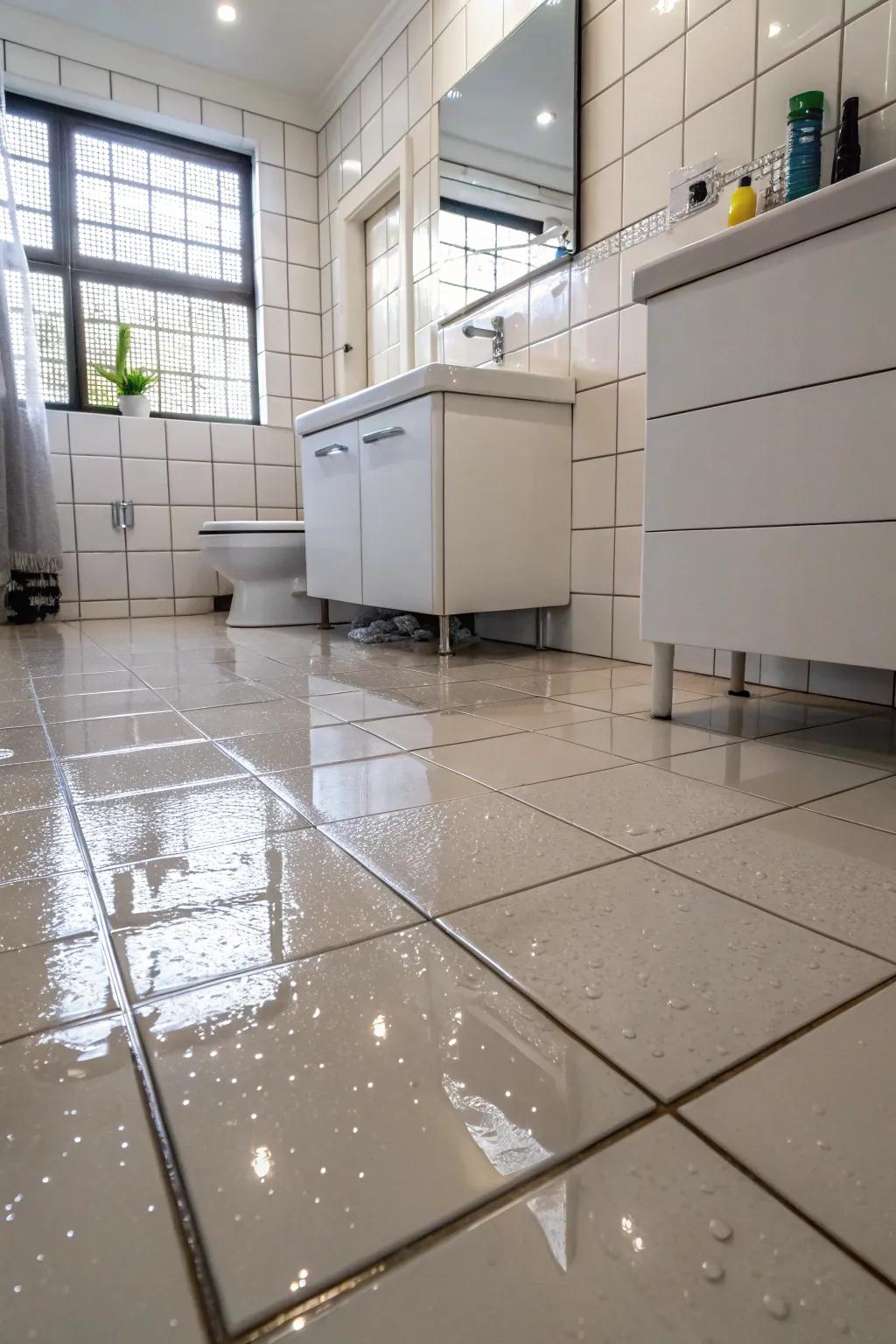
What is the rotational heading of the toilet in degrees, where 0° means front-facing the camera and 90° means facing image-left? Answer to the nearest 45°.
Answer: approximately 90°

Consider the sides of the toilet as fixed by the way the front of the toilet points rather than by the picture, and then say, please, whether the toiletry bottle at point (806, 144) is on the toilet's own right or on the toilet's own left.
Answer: on the toilet's own left

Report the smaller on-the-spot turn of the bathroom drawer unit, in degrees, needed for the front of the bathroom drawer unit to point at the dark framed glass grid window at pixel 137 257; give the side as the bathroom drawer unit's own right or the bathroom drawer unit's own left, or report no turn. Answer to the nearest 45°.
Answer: approximately 90° to the bathroom drawer unit's own right

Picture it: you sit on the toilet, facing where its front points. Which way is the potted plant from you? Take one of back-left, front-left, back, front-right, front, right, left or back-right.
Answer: front-right

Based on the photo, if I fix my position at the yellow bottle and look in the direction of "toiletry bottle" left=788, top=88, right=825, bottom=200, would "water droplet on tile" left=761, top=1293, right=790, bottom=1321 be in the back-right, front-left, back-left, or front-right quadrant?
front-right

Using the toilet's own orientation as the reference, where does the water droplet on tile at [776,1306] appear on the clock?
The water droplet on tile is roughly at 9 o'clock from the toilet.

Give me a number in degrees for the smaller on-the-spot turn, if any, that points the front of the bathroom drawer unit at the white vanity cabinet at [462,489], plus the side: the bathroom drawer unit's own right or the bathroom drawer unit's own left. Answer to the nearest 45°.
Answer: approximately 90° to the bathroom drawer unit's own right

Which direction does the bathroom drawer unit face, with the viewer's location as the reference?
facing the viewer and to the left of the viewer

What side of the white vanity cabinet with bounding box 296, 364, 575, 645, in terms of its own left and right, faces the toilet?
right

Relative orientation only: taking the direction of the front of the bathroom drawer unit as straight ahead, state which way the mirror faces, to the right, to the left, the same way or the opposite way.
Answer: the same way

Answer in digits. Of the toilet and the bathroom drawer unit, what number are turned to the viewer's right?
0

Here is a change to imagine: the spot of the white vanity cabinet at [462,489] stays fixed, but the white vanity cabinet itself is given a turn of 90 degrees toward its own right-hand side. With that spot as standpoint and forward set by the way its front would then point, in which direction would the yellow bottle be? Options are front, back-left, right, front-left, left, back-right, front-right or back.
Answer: back

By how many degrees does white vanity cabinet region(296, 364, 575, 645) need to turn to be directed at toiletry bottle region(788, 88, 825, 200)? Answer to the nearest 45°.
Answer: approximately 90° to its left
